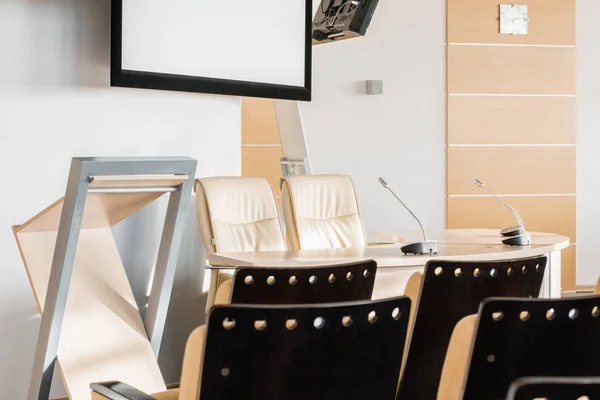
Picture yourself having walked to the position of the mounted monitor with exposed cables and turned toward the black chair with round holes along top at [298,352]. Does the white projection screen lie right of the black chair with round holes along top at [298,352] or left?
right

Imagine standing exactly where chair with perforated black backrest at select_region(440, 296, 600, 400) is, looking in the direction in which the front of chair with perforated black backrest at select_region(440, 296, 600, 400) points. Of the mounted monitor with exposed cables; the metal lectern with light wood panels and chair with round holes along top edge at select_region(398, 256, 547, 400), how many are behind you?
0

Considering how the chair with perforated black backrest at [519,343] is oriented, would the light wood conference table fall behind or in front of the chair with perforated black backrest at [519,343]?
in front

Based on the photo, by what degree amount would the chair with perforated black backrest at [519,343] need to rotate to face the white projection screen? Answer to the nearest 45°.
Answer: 0° — it already faces it

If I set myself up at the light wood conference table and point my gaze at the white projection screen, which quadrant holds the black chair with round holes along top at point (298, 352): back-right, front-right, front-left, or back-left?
back-left

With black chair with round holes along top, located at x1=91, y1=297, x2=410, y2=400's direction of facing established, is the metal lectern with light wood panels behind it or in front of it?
in front

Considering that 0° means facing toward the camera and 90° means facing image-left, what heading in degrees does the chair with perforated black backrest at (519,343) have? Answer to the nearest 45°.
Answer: approximately 135°

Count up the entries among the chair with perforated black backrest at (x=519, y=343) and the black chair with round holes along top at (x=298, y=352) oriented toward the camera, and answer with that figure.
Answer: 0

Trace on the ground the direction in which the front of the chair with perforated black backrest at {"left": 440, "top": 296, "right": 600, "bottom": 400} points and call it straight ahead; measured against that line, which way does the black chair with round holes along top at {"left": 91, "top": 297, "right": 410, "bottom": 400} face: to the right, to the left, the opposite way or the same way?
the same way

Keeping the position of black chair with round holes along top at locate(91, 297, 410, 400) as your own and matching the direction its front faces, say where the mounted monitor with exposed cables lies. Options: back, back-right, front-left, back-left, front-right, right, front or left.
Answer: front-right

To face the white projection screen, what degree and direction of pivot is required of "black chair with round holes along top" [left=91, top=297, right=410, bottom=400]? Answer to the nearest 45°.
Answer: approximately 45° to its right

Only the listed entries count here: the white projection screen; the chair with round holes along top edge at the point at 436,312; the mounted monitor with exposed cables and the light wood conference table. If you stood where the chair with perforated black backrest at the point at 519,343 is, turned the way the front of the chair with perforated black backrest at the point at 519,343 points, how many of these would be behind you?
0

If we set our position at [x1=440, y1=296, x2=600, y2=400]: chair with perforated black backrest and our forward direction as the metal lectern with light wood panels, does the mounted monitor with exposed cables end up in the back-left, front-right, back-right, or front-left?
front-right
